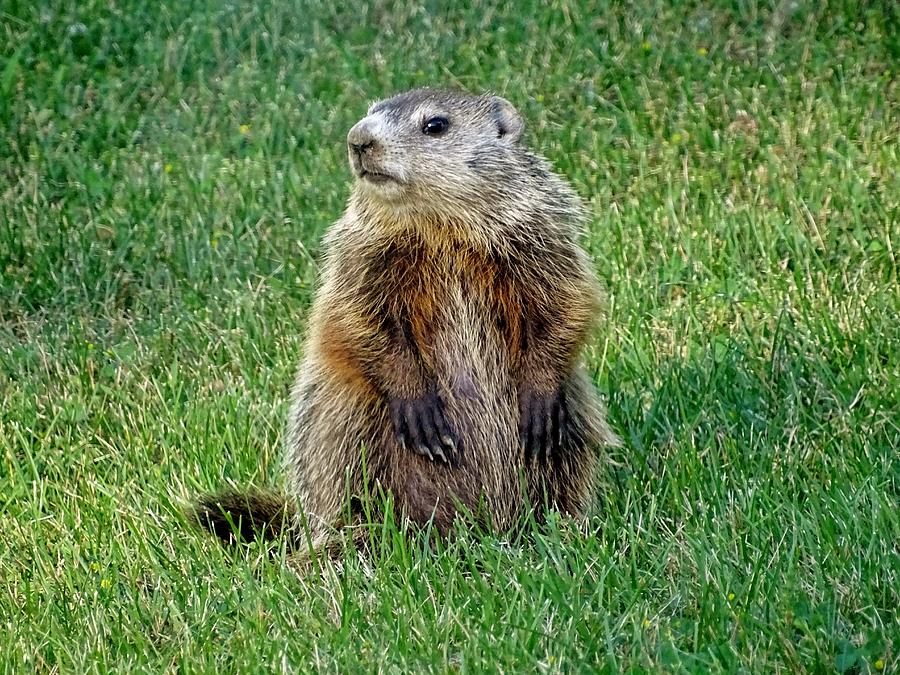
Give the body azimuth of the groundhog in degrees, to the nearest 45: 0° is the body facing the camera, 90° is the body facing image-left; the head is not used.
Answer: approximately 0°
